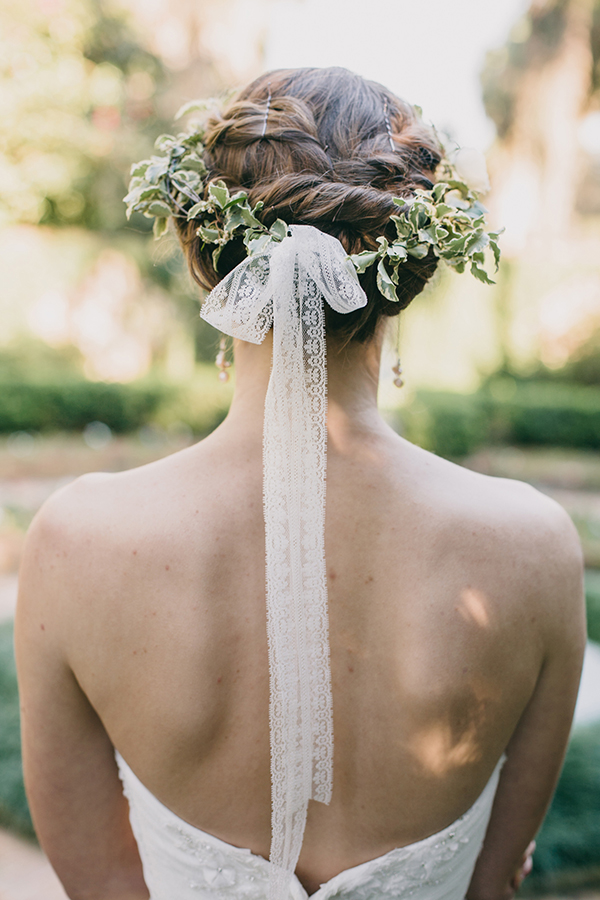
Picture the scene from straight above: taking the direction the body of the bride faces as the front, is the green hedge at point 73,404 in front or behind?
in front

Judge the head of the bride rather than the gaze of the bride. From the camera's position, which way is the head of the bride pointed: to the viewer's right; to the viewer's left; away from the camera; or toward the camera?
away from the camera

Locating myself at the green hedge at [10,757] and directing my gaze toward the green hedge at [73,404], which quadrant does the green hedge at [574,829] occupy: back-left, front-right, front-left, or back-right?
back-right

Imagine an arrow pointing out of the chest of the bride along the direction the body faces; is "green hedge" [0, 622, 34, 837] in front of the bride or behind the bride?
in front

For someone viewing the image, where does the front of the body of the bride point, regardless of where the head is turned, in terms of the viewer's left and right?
facing away from the viewer

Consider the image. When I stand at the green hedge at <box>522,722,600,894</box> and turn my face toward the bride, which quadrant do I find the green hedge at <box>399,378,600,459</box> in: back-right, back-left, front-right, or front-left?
back-right

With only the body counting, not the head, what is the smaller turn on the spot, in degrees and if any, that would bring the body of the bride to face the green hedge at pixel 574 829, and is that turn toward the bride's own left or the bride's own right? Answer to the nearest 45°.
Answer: approximately 45° to the bride's own right

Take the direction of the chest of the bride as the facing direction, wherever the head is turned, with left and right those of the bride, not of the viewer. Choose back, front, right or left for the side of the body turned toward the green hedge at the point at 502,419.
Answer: front
